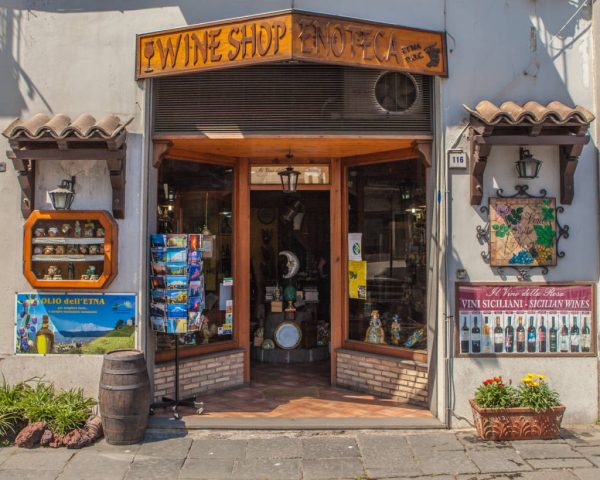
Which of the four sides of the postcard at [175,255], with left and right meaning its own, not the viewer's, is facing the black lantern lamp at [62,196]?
right

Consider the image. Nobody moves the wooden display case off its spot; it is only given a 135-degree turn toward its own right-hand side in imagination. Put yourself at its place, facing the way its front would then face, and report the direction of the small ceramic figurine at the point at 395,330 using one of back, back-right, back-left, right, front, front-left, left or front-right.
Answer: back-right

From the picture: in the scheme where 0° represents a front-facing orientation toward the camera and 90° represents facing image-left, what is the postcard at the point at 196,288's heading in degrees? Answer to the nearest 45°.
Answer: approximately 315°

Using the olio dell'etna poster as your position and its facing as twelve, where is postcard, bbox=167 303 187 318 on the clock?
The postcard is roughly at 10 o'clock from the olio dell'etna poster.

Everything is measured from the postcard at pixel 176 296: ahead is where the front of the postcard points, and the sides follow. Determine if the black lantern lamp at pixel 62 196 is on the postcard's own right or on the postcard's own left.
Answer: on the postcard's own right

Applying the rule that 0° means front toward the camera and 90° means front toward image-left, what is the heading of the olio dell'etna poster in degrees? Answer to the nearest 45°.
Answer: approximately 0°

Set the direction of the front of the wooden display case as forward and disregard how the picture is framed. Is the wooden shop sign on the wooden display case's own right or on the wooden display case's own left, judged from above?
on the wooden display case's own left
